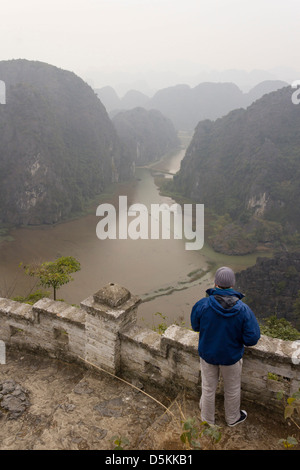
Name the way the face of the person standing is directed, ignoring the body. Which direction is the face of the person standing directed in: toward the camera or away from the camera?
away from the camera

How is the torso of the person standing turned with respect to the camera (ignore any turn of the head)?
away from the camera

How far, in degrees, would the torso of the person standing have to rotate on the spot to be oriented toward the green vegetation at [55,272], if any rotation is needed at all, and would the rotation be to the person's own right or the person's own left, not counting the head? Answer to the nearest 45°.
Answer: approximately 45° to the person's own left
